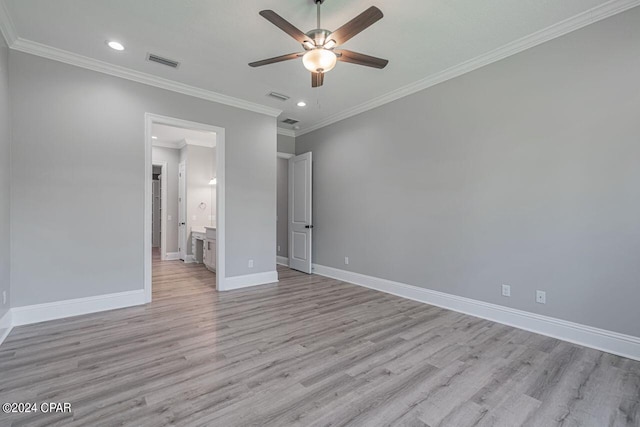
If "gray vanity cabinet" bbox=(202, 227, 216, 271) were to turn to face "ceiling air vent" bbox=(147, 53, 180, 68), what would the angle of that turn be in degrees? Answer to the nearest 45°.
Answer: approximately 90° to its left

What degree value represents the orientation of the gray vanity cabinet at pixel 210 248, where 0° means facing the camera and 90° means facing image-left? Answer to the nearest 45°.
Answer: approximately 90°

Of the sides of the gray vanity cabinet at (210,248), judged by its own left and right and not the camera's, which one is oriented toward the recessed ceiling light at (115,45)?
left

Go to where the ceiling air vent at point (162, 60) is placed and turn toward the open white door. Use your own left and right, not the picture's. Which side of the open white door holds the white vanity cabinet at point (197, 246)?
left

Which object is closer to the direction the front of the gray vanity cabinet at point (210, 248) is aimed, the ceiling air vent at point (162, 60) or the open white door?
the ceiling air vent

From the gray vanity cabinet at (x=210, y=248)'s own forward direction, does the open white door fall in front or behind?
behind
